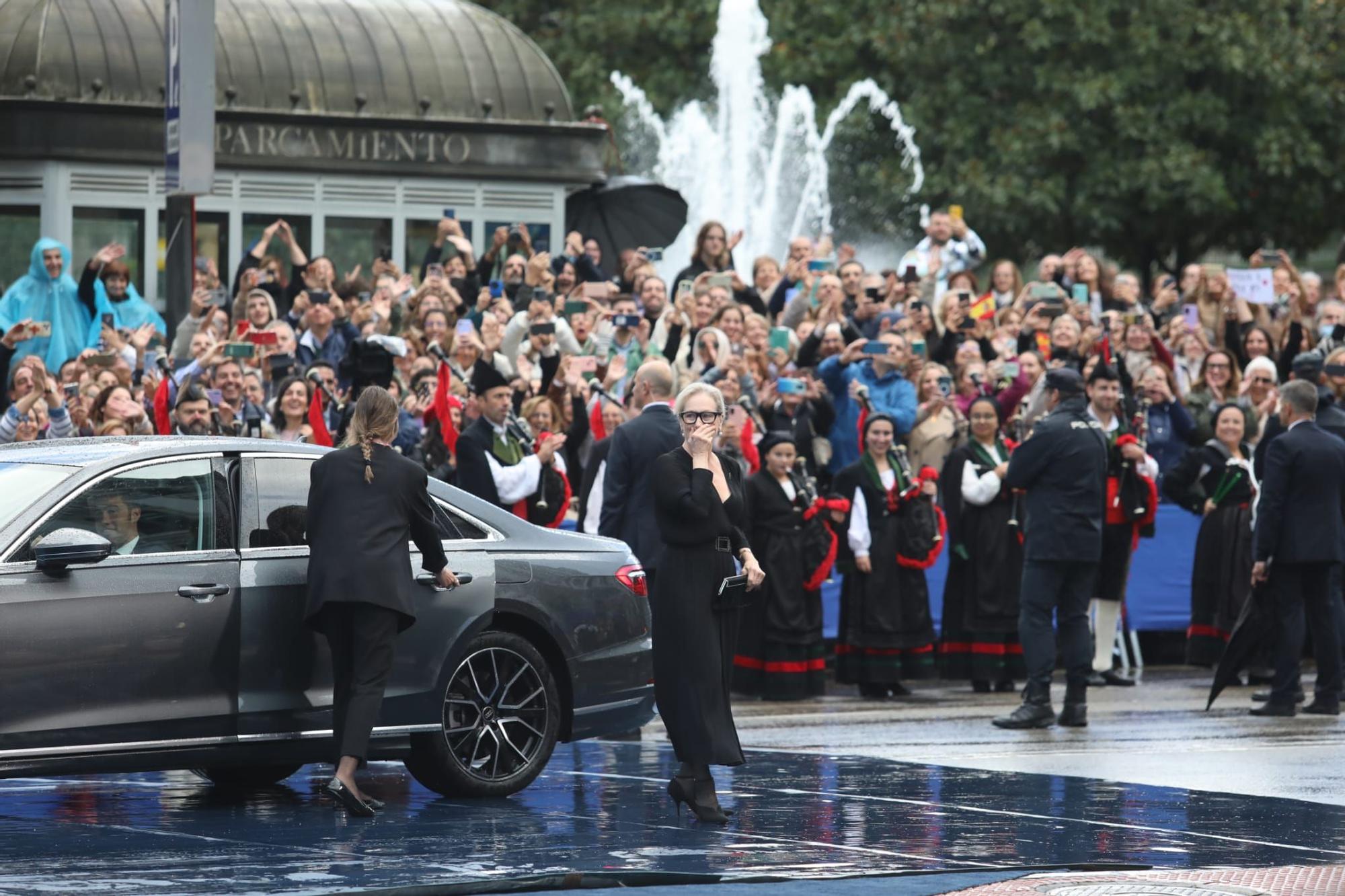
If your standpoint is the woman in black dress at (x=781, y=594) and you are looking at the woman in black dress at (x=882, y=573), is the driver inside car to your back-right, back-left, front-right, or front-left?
back-right

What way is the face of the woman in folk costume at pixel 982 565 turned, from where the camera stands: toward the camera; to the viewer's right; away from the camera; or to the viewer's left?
toward the camera

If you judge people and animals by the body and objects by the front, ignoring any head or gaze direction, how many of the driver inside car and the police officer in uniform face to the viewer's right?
0

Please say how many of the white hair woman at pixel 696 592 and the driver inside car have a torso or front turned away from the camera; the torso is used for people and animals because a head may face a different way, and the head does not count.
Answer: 0

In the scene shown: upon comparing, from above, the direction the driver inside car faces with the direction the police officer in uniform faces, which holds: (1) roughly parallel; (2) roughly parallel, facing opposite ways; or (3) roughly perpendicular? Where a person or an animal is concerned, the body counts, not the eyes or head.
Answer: roughly perpendicular

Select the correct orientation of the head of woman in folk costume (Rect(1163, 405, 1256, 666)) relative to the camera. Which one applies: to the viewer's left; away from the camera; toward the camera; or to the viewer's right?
toward the camera

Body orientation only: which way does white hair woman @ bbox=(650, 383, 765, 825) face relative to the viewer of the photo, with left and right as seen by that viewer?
facing the viewer and to the right of the viewer

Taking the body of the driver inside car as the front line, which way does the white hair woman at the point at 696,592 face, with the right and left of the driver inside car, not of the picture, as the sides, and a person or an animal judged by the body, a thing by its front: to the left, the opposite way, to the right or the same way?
to the left

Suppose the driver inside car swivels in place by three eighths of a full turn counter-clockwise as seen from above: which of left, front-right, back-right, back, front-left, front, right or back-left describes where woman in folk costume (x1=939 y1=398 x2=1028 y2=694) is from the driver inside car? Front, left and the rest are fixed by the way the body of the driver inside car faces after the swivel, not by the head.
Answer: front-left

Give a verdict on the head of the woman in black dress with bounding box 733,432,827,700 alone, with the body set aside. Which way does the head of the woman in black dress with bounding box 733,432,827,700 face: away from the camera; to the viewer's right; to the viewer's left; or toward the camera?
toward the camera

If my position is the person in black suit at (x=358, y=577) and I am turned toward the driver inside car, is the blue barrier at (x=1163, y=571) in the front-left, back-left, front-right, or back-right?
back-right

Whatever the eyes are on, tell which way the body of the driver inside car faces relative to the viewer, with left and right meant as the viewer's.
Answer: facing the viewer and to the left of the viewer

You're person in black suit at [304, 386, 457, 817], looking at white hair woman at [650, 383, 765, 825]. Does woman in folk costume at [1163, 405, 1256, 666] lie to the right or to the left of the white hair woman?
left

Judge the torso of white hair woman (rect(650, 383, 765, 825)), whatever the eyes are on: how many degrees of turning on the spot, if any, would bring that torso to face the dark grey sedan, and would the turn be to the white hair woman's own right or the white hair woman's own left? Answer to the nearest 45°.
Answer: approximately 135° to the white hair woman's own right

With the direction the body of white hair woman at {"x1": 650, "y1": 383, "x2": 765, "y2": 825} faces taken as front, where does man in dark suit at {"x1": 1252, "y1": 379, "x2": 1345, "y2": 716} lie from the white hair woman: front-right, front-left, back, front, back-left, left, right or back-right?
left

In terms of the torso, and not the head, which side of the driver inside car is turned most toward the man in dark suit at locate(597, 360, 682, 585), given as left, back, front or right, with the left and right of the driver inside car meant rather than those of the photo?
back

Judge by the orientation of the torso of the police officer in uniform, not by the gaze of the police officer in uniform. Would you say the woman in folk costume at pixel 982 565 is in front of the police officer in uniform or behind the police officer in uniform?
in front

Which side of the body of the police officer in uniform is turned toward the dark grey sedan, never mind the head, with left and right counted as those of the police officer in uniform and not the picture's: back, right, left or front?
left

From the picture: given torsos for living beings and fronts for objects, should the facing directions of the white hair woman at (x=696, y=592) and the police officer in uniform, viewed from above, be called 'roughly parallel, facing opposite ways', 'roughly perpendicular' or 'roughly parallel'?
roughly parallel, facing opposite ways
